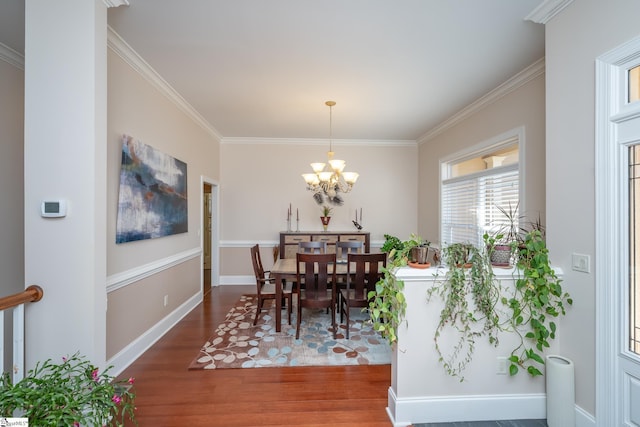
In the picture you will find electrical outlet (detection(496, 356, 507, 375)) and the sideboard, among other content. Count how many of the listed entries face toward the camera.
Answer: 2

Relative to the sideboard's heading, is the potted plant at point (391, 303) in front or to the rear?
in front

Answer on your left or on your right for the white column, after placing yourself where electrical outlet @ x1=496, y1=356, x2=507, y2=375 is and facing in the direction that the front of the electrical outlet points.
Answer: on your right

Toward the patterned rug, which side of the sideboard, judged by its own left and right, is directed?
front

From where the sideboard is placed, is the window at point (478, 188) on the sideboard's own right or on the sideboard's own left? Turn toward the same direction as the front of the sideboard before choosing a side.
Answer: on the sideboard's own left

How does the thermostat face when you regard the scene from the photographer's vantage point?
facing the viewer

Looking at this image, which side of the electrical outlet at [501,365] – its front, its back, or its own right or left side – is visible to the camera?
front

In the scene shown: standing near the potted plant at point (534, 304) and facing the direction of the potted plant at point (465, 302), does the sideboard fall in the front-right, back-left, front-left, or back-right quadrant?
front-right

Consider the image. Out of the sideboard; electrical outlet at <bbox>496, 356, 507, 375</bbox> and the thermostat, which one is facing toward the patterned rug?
the sideboard

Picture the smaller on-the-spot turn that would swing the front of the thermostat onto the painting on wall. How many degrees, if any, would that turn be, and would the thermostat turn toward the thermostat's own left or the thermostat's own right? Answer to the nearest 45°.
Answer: approximately 135° to the thermostat's own left

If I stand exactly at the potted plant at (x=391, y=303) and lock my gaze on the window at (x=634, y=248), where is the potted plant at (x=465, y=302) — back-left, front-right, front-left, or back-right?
front-left

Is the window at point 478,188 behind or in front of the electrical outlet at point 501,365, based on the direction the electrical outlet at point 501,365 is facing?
behind

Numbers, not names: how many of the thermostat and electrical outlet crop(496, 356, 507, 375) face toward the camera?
2

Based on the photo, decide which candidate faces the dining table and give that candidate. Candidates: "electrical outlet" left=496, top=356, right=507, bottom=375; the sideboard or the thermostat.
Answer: the sideboard

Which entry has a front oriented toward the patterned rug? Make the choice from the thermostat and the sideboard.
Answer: the sideboard

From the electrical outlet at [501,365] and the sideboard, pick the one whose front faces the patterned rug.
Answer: the sideboard

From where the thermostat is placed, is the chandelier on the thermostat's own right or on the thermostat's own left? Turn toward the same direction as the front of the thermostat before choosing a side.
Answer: on the thermostat's own left
